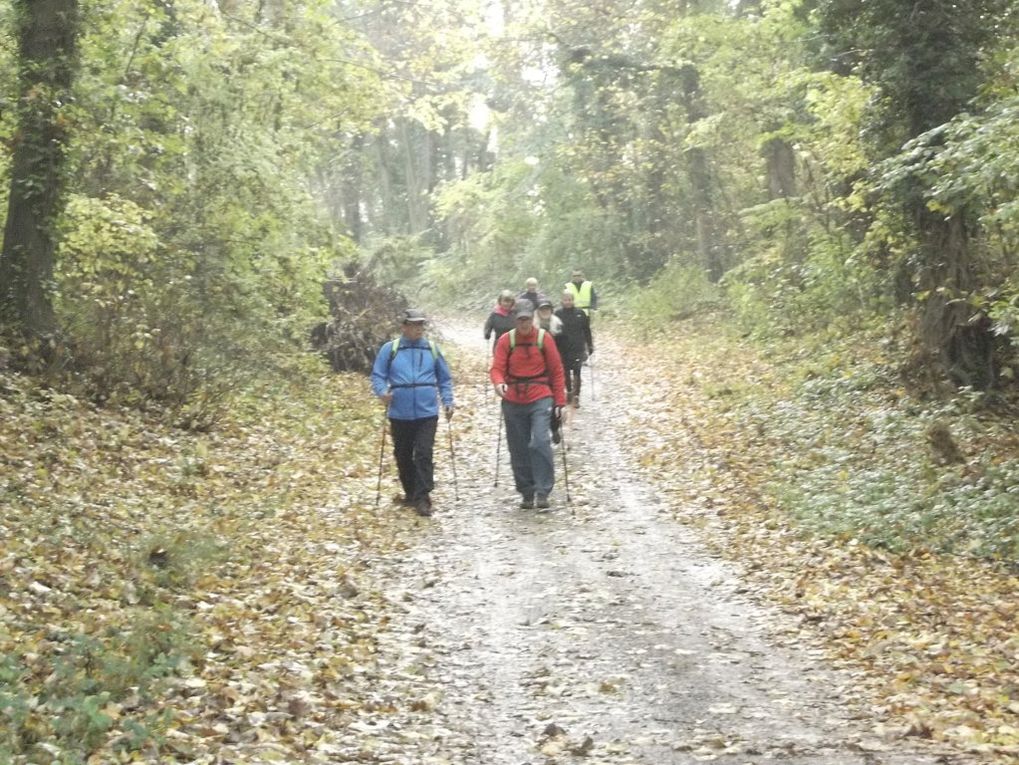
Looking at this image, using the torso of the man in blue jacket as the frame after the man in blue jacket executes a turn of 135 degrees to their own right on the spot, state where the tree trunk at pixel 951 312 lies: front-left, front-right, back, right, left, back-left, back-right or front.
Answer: back-right

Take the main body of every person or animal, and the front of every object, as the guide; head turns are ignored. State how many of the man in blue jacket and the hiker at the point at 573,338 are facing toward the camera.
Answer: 2

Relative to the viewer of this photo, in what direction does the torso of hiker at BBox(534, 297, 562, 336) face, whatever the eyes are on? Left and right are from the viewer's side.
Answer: facing the viewer

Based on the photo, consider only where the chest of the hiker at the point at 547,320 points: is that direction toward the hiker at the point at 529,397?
yes

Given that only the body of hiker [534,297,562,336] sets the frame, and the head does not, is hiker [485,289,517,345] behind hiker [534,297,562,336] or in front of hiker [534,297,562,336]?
behind

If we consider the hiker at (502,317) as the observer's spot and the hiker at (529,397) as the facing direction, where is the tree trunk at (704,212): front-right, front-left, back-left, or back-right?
back-left

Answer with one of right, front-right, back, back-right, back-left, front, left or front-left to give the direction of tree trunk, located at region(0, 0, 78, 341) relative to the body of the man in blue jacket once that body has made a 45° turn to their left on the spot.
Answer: back-right

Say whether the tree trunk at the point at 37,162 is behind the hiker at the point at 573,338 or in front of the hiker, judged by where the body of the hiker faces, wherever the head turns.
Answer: in front

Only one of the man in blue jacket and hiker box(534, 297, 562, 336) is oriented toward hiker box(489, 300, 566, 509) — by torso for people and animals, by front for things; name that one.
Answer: hiker box(534, 297, 562, 336)

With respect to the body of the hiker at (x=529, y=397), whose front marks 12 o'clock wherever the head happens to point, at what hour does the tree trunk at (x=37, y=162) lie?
The tree trunk is roughly at 3 o'clock from the hiker.

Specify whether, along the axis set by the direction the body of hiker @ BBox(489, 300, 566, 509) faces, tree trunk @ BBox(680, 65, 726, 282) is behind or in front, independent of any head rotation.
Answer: behind
